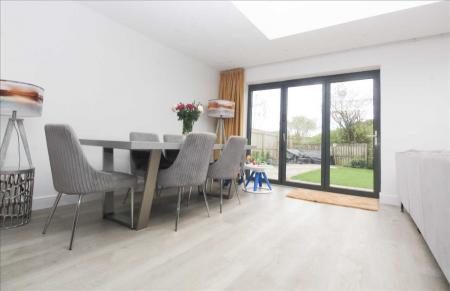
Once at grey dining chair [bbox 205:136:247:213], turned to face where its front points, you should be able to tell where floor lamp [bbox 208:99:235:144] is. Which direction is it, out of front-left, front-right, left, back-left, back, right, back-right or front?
front-right

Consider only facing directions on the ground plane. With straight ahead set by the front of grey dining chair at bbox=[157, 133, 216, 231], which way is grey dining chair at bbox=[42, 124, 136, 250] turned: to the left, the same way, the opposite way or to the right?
to the right

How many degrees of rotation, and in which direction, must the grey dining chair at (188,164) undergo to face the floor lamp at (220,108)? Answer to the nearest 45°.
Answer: approximately 45° to its right

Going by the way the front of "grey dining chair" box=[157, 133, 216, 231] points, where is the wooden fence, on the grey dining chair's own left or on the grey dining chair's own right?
on the grey dining chair's own right

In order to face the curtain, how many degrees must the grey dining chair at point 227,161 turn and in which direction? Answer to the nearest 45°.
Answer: approximately 45° to its right

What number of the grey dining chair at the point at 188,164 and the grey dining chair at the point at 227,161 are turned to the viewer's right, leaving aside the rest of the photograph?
0

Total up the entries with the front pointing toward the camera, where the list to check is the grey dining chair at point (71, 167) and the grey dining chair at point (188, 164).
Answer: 0

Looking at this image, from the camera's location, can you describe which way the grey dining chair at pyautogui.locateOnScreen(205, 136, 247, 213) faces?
facing away from the viewer and to the left of the viewer

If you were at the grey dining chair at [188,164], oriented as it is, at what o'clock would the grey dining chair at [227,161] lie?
the grey dining chair at [227,161] is roughly at 3 o'clock from the grey dining chair at [188,164].

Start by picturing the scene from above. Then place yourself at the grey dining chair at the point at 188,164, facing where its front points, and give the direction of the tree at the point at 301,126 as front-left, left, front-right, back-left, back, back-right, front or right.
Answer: right

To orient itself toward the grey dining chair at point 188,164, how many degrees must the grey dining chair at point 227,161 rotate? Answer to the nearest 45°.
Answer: approximately 90° to its left

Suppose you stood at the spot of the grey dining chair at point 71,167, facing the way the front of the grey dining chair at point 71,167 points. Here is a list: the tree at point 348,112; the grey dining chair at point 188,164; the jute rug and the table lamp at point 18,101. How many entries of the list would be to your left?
1

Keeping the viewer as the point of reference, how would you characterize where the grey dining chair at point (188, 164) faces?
facing away from the viewer and to the left of the viewer

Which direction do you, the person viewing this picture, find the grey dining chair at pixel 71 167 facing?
facing away from the viewer and to the right of the viewer
